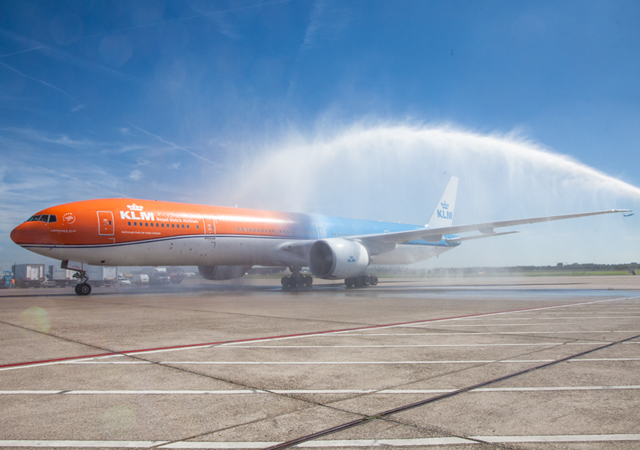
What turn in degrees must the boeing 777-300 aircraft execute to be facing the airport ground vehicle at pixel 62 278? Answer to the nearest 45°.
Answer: approximately 90° to its right

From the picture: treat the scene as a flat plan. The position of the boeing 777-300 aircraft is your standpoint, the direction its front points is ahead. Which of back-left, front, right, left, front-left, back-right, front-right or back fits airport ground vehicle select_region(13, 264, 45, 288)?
right

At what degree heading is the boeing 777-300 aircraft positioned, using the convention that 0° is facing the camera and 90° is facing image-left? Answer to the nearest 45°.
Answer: approximately 45°
